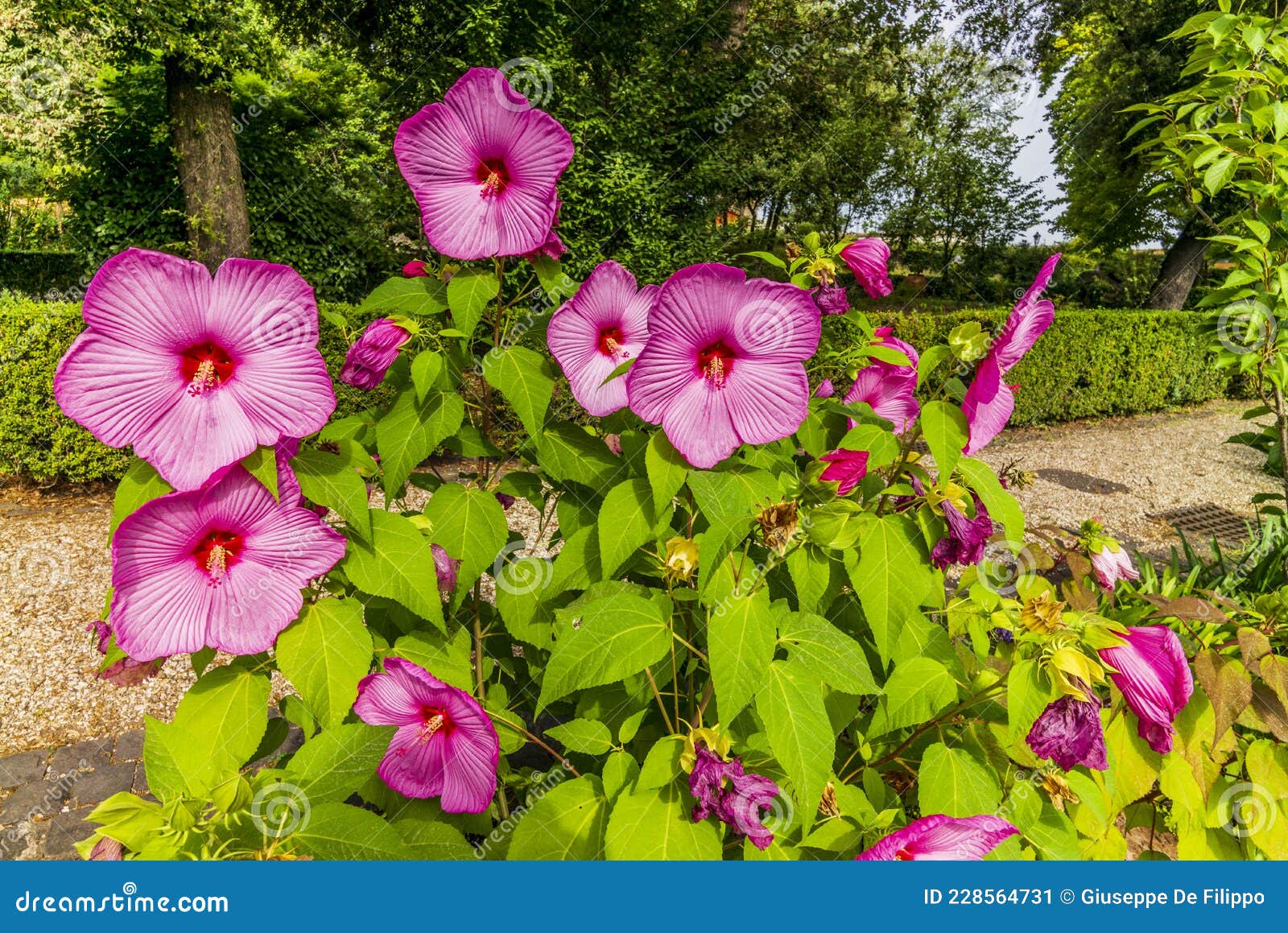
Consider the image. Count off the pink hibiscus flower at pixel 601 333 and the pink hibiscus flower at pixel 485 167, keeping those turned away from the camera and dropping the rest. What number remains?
0

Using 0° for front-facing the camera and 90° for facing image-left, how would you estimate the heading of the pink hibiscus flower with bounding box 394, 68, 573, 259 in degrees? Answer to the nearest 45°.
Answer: approximately 0°

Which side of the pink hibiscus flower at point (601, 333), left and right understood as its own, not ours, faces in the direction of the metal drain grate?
left

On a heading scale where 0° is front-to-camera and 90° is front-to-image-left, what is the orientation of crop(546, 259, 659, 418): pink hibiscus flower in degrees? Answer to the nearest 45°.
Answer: approximately 315°
